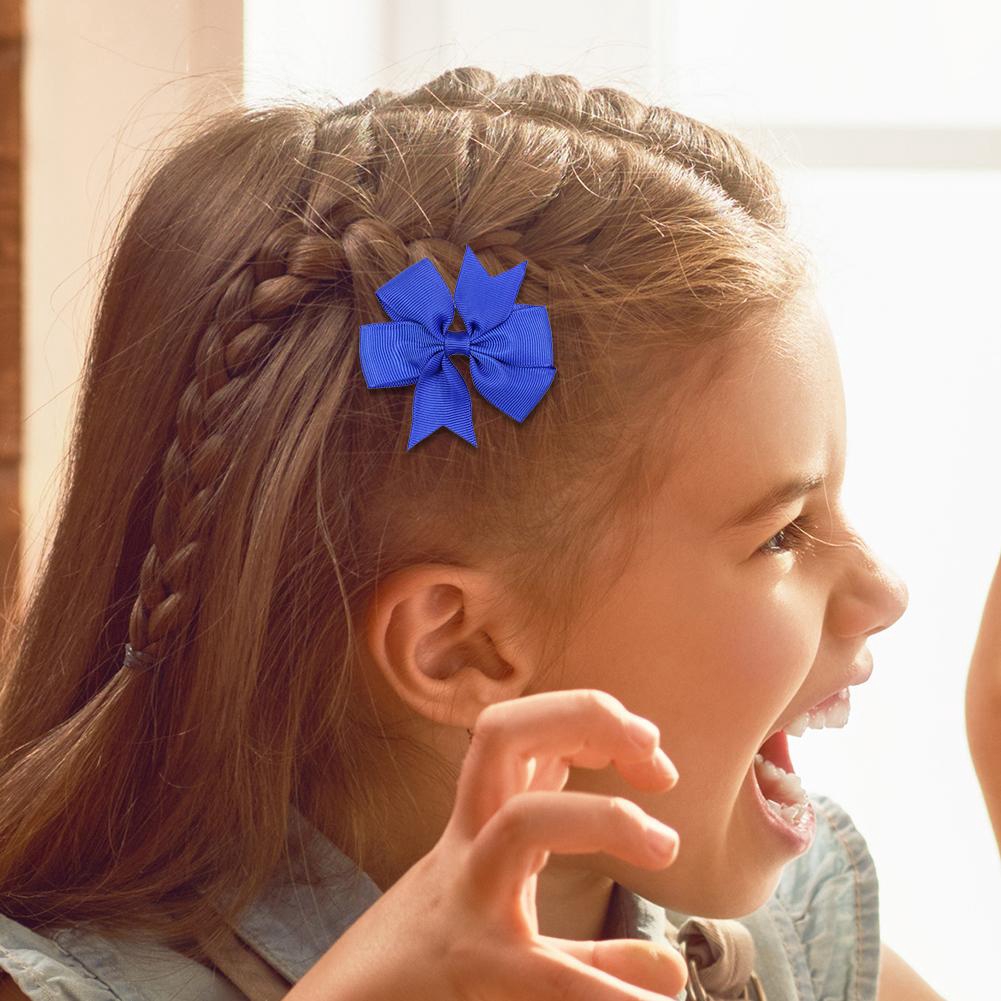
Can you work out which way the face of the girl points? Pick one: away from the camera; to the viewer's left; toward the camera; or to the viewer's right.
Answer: to the viewer's right

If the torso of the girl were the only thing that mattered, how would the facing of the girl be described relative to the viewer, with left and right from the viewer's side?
facing to the right of the viewer
